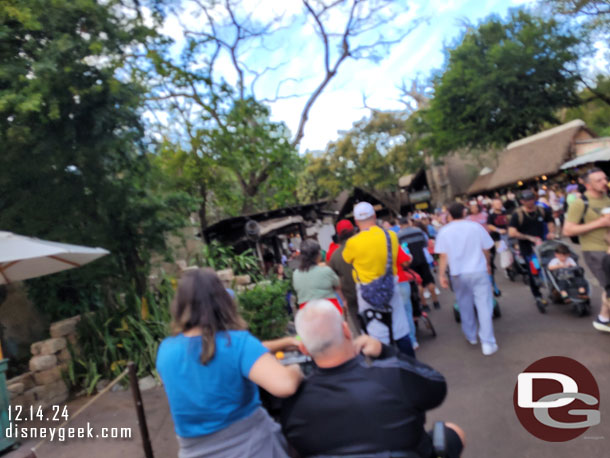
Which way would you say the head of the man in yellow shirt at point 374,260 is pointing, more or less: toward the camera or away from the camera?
away from the camera

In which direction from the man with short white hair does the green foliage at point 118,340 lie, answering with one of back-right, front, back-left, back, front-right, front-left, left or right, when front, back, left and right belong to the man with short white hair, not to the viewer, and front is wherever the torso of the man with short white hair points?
front-left

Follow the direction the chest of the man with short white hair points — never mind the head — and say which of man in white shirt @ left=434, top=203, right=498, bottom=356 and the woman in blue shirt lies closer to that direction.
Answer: the man in white shirt

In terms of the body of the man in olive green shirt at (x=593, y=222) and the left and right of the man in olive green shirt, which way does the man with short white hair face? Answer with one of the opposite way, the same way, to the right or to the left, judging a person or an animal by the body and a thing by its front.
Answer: the opposite way

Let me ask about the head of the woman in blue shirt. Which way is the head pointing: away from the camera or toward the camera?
away from the camera

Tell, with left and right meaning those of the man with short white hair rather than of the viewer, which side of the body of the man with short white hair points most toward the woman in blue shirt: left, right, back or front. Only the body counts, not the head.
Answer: left

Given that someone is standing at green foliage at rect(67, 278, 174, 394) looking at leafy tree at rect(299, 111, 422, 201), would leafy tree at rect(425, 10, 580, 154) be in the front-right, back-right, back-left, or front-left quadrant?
front-right

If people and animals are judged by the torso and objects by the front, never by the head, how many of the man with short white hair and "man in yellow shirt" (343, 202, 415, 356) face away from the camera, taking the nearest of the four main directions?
2

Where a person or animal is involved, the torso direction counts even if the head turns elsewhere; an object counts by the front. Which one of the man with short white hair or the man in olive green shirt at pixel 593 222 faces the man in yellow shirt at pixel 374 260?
the man with short white hair

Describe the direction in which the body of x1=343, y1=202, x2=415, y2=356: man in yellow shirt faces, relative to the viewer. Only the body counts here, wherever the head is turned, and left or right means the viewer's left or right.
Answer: facing away from the viewer

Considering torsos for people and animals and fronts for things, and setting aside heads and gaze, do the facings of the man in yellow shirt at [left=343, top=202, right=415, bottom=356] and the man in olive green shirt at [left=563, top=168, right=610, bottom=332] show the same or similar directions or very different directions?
very different directions

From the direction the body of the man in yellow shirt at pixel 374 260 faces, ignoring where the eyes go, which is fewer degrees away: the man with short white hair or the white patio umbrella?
the white patio umbrella

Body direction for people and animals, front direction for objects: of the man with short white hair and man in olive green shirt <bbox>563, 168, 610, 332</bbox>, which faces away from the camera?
the man with short white hair

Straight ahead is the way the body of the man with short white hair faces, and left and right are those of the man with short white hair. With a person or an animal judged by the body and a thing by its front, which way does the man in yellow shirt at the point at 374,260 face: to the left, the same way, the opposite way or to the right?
the same way

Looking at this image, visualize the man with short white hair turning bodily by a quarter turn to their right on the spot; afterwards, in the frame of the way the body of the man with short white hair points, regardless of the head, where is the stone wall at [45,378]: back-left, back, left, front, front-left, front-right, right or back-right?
back-left

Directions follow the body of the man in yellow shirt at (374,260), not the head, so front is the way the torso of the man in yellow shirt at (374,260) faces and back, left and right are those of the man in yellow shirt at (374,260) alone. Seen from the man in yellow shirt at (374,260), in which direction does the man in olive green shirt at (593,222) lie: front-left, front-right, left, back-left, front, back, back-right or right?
right

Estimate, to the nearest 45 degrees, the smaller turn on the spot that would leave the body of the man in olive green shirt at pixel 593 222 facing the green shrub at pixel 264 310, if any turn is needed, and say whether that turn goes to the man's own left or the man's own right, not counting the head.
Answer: approximately 135° to the man's own right

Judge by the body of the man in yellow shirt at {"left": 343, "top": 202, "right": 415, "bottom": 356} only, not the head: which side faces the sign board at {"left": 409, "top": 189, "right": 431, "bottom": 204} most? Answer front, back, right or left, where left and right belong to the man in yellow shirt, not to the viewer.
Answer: front

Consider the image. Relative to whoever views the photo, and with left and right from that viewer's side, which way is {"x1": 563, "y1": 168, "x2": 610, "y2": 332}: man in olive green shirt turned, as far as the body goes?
facing the viewer and to the right of the viewer

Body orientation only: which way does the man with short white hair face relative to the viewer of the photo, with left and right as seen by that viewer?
facing away from the viewer

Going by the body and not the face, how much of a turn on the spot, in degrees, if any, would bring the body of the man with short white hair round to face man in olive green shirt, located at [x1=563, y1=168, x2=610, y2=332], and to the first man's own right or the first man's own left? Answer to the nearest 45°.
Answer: approximately 45° to the first man's own right
